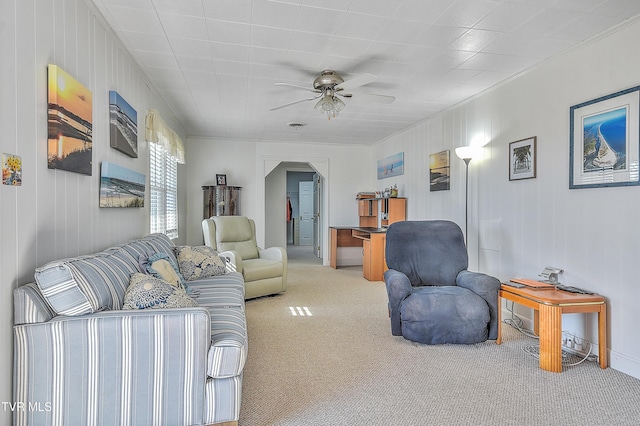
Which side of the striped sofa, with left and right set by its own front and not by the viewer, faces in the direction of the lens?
right

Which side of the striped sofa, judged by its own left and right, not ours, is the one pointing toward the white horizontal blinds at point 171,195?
left

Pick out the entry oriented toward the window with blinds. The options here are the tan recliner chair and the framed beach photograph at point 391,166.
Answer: the framed beach photograph

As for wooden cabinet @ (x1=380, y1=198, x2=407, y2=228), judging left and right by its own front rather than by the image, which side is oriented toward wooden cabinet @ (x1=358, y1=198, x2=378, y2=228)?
right

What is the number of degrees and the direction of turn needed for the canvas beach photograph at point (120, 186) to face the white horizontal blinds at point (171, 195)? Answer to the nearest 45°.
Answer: approximately 135° to its left

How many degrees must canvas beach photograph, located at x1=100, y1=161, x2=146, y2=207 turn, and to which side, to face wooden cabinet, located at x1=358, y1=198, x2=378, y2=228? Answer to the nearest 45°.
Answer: approximately 90° to its left

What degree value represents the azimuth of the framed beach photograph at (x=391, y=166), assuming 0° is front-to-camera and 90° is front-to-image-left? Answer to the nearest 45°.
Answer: approximately 45°

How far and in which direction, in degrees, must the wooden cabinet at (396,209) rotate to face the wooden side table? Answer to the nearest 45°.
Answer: approximately 45° to its left

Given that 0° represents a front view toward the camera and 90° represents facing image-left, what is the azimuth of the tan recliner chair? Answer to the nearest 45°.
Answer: approximately 315°

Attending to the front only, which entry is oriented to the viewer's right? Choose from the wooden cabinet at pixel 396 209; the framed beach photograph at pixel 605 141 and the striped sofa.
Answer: the striped sofa

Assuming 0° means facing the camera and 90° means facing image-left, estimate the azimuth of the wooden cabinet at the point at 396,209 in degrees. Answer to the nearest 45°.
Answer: approximately 45°

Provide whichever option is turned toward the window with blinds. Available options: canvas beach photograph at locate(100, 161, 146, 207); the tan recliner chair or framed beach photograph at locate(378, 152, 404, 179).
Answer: framed beach photograph at locate(378, 152, 404, 179)
